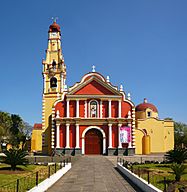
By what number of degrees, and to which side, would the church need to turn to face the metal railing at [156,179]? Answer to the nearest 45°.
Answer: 0° — it already faces it

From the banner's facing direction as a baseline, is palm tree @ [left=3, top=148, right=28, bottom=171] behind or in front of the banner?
in front

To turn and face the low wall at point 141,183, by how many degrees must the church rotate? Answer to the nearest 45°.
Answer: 0° — it already faces it

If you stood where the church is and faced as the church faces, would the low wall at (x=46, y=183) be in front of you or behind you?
in front

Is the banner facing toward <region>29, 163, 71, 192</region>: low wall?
yes

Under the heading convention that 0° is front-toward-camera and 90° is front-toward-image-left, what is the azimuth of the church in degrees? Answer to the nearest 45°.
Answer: approximately 0°

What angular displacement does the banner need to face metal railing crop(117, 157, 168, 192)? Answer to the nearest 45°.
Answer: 0° — it already faces it

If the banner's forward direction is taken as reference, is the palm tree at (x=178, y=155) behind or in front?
in front
